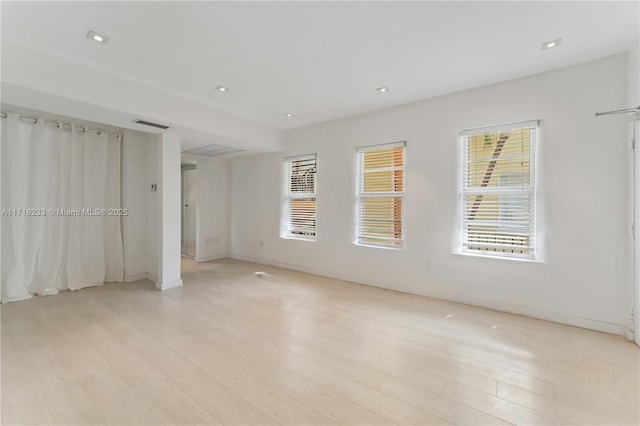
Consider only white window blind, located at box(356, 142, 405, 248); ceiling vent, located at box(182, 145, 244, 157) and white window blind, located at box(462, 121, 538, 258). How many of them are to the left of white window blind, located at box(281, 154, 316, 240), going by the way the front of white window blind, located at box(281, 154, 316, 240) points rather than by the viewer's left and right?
2

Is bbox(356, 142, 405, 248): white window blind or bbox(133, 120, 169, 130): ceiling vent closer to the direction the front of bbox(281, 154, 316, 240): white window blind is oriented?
the ceiling vent

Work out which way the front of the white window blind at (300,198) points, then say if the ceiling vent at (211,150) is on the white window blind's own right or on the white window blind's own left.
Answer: on the white window blind's own right

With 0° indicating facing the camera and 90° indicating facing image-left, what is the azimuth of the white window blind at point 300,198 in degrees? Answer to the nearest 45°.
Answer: approximately 45°

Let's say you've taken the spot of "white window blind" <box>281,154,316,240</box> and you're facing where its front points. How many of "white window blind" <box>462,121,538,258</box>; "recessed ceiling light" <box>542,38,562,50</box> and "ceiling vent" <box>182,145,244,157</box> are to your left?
2

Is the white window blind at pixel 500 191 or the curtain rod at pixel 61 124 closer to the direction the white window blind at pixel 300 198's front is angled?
the curtain rod

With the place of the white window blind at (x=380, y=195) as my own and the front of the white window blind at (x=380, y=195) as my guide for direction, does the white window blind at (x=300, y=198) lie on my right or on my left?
on my right

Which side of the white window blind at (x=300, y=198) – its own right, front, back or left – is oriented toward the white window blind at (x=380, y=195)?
left

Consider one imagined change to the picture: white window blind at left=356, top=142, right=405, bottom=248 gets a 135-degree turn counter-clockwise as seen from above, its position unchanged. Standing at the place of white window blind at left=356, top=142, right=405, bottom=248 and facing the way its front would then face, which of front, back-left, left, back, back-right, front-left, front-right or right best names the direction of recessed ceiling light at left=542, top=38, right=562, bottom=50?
front-right

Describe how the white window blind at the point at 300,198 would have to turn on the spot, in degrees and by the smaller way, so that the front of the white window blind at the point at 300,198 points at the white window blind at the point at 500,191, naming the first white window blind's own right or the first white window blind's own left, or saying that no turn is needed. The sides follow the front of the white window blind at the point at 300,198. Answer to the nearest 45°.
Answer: approximately 90° to the first white window blind's own left

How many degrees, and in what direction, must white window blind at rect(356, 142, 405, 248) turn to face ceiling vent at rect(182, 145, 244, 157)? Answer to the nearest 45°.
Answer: approximately 45° to its right

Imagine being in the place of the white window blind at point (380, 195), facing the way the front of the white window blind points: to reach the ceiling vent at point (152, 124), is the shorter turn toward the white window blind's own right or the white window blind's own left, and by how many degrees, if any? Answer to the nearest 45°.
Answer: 0° — it already faces it

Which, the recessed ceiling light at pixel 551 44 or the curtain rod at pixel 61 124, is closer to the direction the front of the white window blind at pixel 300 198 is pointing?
the curtain rod
